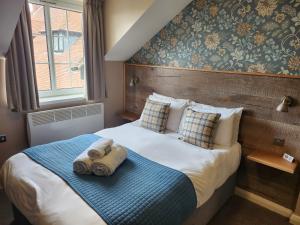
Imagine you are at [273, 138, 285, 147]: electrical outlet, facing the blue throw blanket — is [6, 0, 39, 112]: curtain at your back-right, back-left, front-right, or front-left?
front-right

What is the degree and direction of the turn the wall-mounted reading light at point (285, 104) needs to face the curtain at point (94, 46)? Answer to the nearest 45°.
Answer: approximately 45° to its right

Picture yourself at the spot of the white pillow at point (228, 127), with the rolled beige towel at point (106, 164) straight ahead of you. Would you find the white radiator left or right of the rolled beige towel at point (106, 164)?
right

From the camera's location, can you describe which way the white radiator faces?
facing the viewer and to the right of the viewer

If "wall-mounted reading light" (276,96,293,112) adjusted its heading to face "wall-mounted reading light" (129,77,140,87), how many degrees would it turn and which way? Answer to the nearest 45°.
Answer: approximately 45° to its right

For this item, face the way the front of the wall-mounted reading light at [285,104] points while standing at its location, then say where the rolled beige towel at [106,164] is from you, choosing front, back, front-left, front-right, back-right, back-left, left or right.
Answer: front

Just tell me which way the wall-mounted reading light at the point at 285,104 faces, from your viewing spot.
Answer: facing the viewer and to the left of the viewer

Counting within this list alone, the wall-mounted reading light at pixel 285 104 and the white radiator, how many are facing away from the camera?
0

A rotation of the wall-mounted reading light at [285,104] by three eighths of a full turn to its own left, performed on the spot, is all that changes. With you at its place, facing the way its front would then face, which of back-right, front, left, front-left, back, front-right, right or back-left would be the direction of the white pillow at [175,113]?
back

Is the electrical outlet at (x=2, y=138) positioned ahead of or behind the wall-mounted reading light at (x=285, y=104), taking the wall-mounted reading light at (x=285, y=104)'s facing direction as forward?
ahead

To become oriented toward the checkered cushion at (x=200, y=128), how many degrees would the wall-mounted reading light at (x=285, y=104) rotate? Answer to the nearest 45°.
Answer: approximately 45° to its right

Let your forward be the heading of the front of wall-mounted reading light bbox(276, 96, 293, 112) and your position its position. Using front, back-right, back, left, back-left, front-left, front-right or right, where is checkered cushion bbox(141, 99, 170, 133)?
front-right
